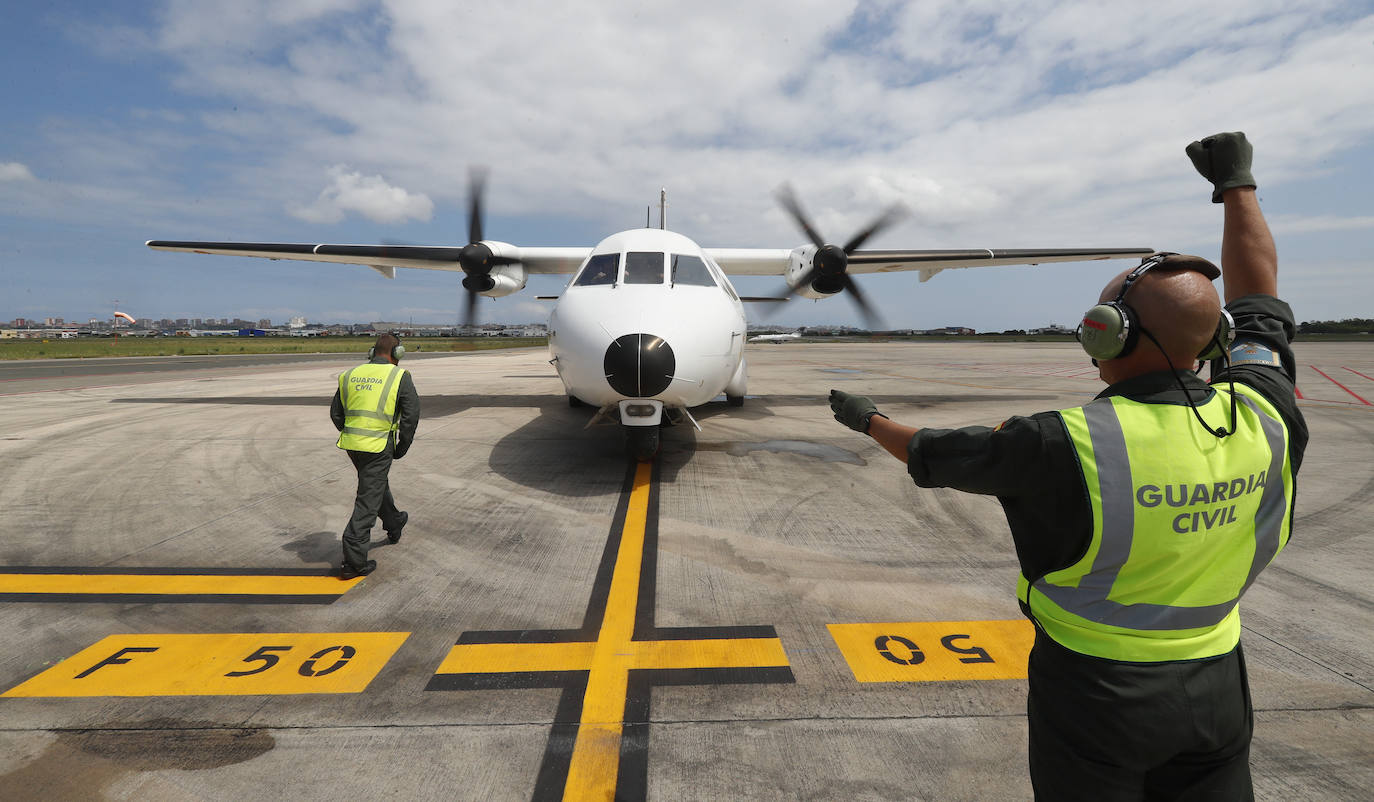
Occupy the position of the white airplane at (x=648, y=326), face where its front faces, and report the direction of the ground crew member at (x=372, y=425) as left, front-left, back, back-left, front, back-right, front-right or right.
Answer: front-right

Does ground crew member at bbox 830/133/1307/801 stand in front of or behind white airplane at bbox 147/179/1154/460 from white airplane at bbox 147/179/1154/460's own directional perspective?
in front

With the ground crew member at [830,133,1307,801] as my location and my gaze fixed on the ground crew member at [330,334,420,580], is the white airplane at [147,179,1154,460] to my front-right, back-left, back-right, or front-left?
front-right

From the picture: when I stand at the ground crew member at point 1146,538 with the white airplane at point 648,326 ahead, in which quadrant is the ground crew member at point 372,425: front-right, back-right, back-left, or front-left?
front-left

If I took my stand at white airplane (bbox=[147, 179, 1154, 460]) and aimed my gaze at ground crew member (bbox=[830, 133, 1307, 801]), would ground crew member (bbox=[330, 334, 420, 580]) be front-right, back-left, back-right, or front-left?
front-right

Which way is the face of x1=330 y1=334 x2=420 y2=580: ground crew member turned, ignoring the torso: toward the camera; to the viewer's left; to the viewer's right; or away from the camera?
away from the camera

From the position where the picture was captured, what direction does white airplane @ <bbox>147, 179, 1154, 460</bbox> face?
facing the viewer
